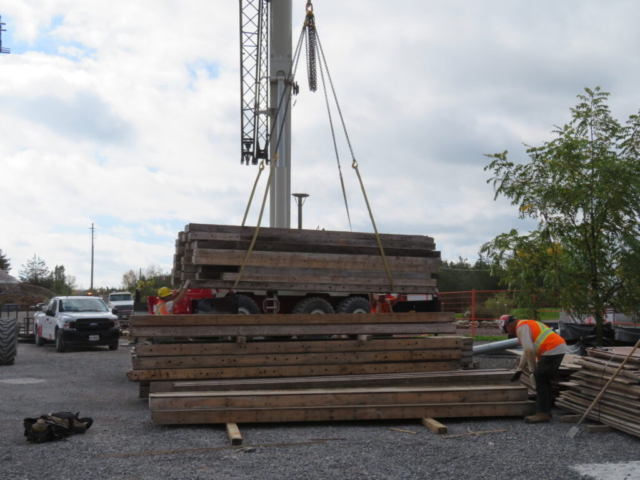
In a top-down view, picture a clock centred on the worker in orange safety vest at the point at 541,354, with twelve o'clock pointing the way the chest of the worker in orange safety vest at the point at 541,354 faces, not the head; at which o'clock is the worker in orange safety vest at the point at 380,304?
the worker in orange safety vest at the point at 380,304 is roughly at 2 o'clock from the worker in orange safety vest at the point at 541,354.

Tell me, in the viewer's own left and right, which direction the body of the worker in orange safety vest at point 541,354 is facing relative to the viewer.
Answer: facing to the left of the viewer

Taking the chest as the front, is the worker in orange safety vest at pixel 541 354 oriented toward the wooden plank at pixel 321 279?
yes

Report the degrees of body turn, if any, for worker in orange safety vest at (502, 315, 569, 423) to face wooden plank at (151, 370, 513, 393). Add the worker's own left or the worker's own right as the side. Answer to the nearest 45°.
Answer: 0° — they already face it

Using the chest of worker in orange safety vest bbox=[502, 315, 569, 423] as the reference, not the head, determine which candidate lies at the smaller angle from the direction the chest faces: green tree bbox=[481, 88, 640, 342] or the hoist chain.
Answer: the hoist chain

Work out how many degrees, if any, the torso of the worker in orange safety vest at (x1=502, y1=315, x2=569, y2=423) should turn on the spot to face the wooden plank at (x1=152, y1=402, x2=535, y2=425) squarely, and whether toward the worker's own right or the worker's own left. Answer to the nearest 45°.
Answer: approximately 45° to the worker's own left

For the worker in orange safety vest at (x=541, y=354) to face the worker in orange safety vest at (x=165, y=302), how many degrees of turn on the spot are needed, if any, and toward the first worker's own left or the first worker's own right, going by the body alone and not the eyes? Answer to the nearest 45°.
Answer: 0° — they already face them
